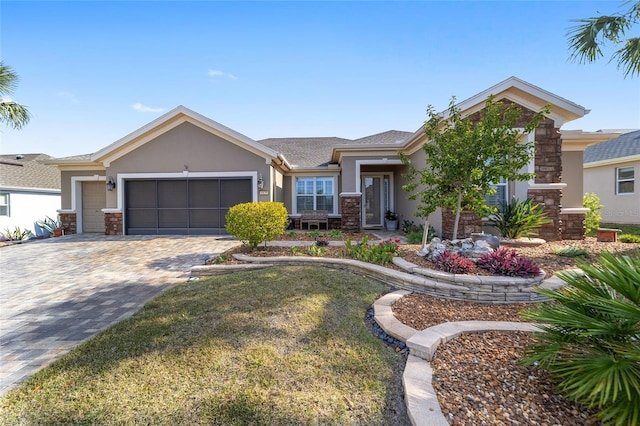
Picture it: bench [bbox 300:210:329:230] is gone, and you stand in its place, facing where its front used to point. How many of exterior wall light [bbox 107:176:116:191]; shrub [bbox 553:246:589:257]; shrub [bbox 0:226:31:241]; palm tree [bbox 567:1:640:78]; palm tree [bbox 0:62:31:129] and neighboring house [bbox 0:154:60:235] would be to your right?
4

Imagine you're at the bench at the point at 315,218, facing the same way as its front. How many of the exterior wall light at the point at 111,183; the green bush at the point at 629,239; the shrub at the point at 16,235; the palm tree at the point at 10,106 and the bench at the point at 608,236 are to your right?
3

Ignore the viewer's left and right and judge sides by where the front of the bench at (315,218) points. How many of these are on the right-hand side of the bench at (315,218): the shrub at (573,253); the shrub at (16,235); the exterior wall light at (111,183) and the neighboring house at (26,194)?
3

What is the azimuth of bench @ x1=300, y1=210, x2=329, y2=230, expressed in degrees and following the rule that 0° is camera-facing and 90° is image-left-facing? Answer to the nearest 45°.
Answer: approximately 0°

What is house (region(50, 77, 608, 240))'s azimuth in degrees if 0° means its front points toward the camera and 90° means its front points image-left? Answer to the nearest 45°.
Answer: approximately 0°

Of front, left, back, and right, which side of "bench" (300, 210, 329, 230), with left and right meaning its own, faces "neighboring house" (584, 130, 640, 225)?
left

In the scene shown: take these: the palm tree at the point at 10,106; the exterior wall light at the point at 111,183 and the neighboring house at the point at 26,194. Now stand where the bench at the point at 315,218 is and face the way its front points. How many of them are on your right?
3
